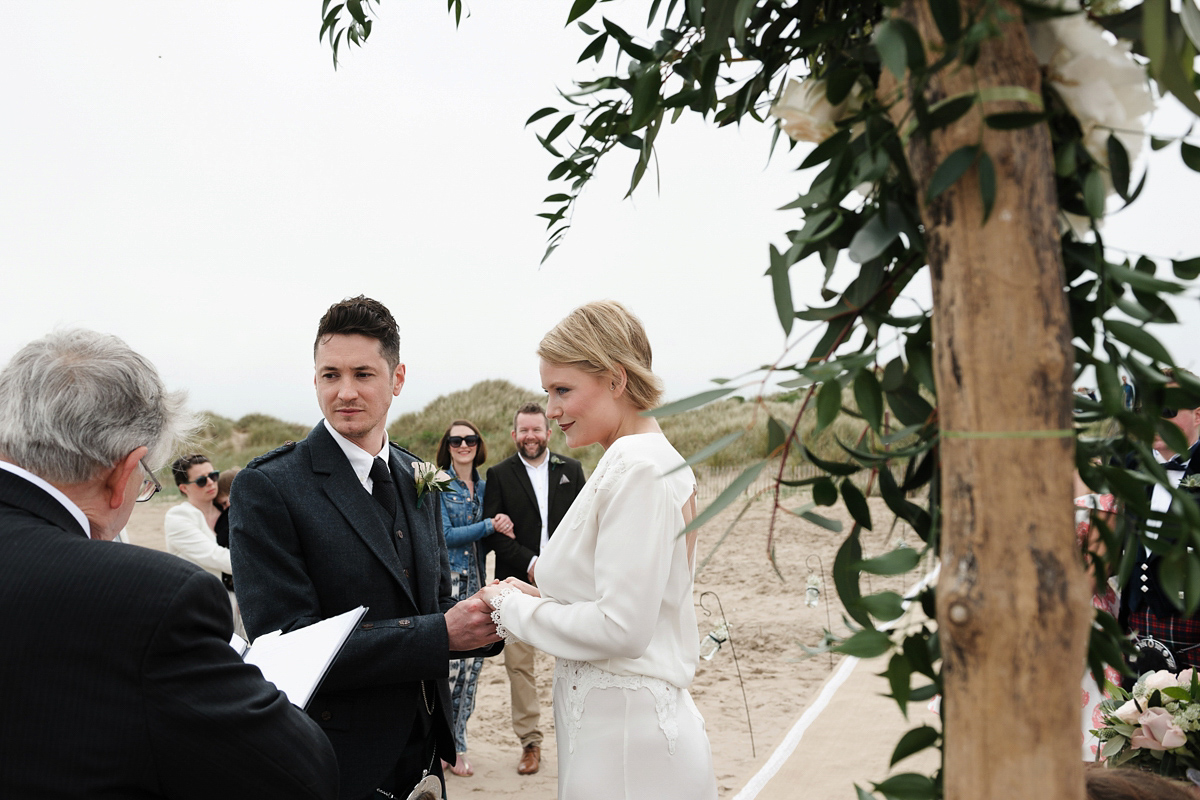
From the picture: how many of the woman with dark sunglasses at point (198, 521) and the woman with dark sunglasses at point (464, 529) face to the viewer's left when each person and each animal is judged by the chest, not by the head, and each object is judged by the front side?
0

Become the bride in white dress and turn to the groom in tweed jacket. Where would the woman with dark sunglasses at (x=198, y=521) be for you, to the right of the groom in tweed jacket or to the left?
right

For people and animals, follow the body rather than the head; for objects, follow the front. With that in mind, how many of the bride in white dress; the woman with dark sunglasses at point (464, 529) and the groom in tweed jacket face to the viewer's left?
1

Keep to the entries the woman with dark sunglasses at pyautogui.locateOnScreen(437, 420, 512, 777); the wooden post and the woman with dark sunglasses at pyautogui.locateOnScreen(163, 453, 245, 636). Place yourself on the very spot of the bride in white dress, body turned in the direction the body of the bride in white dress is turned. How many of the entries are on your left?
1

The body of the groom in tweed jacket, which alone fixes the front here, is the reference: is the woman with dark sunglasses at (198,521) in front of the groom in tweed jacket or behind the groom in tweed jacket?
behind

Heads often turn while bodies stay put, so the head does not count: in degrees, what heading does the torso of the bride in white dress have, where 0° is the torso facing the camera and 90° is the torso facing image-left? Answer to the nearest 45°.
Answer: approximately 90°

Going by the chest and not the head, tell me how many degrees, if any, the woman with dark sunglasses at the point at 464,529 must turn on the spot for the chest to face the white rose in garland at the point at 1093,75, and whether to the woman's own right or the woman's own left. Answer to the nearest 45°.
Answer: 0° — they already face it

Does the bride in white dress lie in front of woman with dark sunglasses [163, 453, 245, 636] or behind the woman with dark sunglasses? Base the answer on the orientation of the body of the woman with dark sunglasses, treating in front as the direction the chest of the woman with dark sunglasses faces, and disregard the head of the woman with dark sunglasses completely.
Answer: in front

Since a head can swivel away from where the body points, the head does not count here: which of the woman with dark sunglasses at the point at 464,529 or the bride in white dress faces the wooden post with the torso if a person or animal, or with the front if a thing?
the woman with dark sunglasses

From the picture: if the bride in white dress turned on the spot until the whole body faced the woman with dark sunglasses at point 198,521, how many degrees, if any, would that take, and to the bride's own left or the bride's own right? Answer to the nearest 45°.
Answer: approximately 45° to the bride's own right

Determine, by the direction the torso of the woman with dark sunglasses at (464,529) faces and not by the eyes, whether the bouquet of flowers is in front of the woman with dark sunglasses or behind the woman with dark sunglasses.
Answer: in front

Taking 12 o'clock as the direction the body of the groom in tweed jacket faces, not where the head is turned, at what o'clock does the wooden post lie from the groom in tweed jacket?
The wooden post is roughly at 1 o'clock from the groom in tweed jacket.

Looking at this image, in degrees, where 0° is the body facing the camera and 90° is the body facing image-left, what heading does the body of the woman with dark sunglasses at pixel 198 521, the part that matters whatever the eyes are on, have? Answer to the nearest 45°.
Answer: approximately 315°

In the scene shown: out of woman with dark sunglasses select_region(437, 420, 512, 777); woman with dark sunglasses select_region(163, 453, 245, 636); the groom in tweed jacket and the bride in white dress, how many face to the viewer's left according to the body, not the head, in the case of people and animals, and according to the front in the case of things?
1

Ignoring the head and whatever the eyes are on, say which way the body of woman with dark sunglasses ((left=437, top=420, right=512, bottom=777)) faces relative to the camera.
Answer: toward the camera

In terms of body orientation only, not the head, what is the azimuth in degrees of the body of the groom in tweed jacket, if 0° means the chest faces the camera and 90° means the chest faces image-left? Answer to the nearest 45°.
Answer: approximately 315°

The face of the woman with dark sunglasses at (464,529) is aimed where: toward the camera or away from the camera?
toward the camera

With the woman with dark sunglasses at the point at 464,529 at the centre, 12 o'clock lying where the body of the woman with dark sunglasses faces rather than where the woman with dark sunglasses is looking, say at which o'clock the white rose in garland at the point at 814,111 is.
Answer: The white rose in garland is roughly at 12 o'clock from the woman with dark sunglasses.

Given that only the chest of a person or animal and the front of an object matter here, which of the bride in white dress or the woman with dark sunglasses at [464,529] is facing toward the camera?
the woman with dark sunglasses
